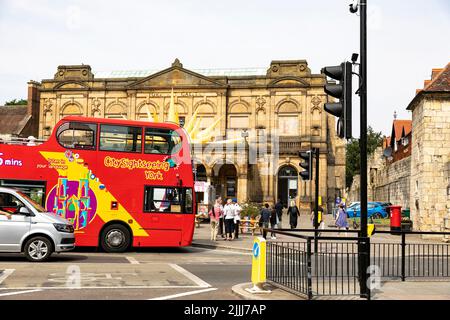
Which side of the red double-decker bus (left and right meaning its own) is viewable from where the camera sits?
right

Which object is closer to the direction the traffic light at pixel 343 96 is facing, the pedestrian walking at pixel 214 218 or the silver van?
the silver van

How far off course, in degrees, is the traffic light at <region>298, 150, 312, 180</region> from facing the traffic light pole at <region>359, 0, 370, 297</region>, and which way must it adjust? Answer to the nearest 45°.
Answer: approximately 90° to its left

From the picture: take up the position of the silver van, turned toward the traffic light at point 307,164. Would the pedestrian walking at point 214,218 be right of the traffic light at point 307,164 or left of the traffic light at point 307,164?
left

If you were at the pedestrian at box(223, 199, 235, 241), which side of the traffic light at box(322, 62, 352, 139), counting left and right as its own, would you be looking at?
right

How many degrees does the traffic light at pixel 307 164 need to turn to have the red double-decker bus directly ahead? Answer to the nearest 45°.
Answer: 0° — it already faces it

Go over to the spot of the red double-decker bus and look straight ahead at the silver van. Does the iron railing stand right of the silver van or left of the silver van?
left

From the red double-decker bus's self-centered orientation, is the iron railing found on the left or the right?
on its right

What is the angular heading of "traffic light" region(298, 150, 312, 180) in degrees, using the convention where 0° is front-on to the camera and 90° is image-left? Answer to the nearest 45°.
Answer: approximately 90°

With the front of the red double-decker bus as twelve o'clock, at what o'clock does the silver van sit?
The silver van is roughly at 4 o'clock from the red double-decker bus.
